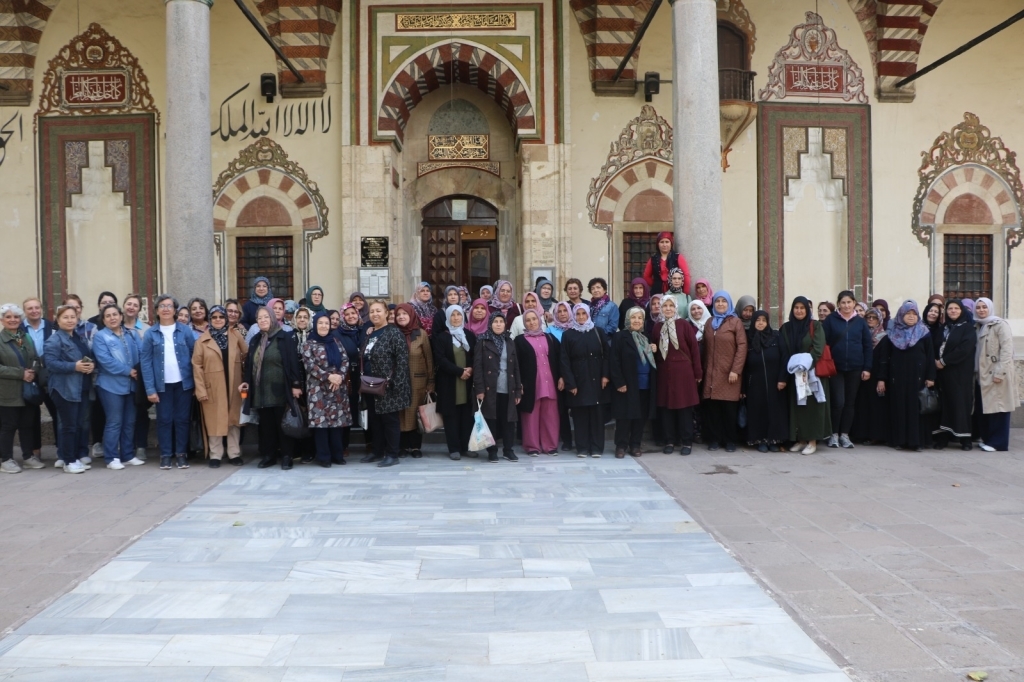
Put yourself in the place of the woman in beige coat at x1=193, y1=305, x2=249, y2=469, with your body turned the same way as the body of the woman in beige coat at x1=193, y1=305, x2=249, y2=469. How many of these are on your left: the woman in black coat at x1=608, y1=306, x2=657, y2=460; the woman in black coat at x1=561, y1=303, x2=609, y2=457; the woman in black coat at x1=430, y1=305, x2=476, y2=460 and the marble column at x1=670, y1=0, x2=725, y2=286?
4

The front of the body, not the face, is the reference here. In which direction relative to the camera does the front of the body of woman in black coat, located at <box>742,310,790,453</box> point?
toward the camera

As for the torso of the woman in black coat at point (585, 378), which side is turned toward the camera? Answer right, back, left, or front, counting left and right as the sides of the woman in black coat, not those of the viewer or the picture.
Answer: front

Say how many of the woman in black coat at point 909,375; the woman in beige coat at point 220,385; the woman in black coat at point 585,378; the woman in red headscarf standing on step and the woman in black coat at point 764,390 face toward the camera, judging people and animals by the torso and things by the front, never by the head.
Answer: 5

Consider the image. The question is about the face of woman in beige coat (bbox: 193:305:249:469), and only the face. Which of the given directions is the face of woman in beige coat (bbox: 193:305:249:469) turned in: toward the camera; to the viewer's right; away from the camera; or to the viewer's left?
toward the camera

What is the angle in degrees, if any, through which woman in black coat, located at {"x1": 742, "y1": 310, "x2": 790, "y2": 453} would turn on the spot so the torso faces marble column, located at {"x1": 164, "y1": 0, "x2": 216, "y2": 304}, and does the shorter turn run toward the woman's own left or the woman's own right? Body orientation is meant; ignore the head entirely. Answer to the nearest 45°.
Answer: approximately 90° to the woman's own right

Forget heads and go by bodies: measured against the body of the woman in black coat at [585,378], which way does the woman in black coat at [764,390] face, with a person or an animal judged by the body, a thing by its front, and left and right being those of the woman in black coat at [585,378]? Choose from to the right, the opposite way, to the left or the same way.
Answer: the same way

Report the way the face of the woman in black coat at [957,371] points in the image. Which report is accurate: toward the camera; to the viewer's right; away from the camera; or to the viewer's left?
toward the camera

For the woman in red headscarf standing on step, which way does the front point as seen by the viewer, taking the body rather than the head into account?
toward the camera

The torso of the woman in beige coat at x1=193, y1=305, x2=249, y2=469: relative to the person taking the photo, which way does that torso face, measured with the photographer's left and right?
facing the viewer

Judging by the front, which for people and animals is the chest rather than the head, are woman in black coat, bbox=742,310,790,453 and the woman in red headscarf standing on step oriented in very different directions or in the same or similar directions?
same or similar directions

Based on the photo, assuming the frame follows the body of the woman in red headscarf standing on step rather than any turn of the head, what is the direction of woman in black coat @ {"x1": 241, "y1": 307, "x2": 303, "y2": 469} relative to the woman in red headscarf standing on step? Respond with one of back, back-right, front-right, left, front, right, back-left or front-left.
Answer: front-right
